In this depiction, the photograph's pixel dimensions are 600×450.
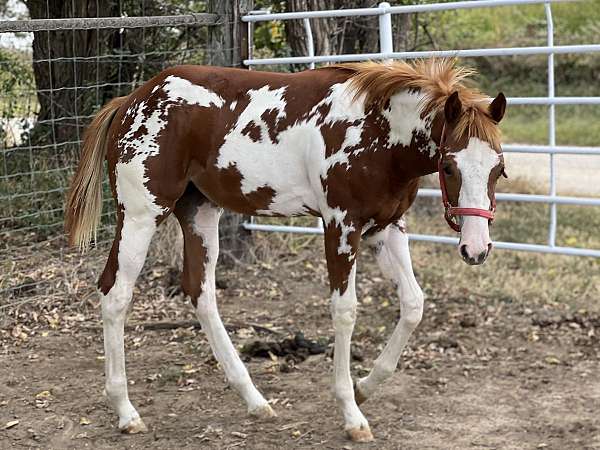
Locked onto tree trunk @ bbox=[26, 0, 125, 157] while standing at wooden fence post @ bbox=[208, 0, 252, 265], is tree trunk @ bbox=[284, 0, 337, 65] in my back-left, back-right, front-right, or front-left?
back-right

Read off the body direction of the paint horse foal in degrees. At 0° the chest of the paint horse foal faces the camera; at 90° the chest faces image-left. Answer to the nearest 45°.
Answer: approximately 270°
